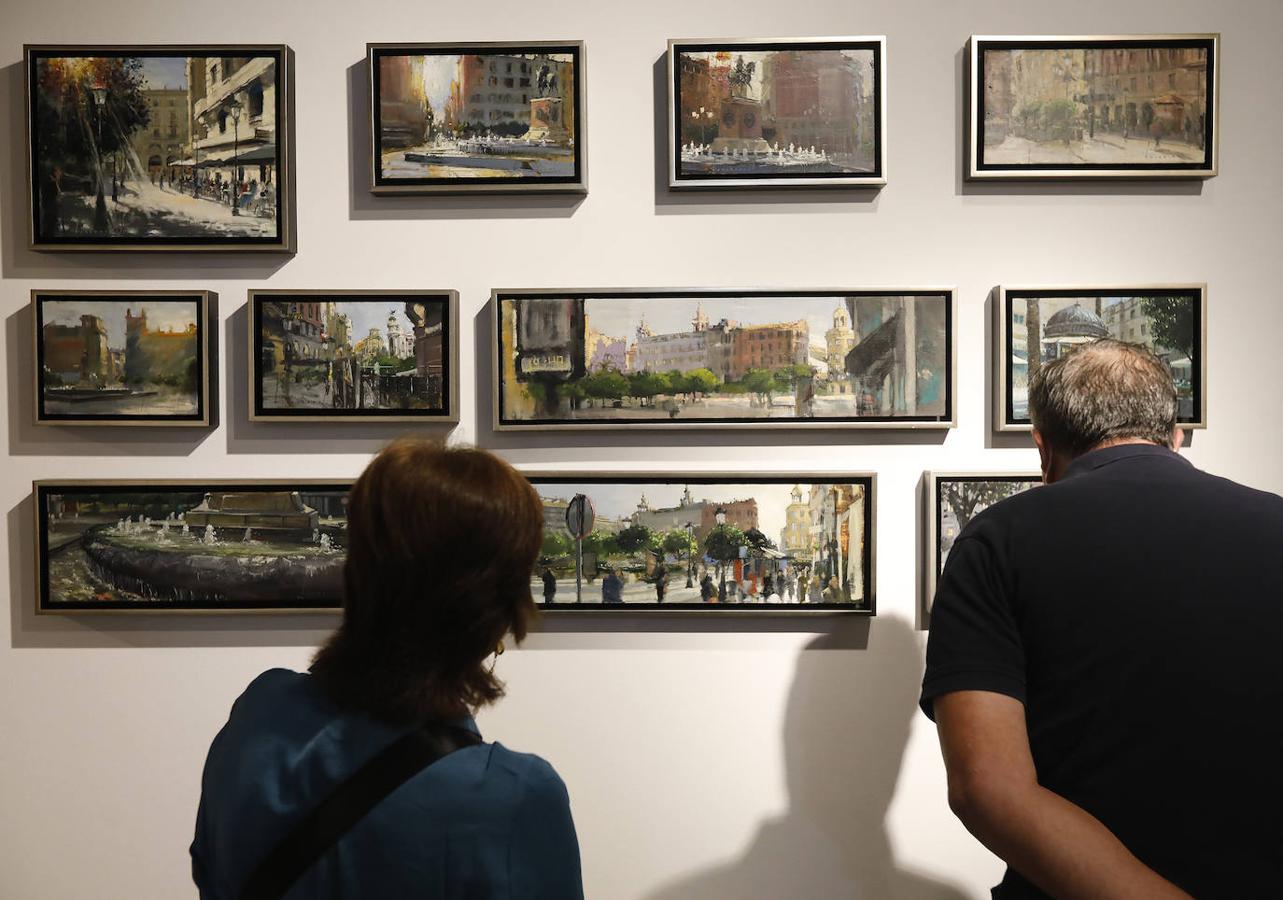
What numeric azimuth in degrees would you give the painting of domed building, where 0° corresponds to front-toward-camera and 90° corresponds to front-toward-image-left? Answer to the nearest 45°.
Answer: approximately 0°

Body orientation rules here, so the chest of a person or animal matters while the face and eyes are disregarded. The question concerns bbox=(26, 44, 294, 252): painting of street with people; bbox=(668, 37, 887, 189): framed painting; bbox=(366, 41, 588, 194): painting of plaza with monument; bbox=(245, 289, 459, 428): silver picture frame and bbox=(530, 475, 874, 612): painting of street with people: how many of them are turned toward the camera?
5

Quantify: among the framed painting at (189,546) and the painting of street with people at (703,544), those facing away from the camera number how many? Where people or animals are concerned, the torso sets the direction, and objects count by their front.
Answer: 0

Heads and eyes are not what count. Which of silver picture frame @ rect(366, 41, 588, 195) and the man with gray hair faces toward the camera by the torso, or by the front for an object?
the silver picture frame

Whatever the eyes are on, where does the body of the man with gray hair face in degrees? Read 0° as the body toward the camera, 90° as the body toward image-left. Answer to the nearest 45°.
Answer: approximately 180°

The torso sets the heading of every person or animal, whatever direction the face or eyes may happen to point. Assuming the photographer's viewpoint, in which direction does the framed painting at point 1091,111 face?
facing the viewer

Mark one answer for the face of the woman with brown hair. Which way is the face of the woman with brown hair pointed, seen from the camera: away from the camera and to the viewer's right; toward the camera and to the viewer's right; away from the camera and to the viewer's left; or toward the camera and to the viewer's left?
away from the camera and to the viewer's right

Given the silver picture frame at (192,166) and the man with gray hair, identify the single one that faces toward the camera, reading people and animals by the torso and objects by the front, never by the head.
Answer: the silver picture frame

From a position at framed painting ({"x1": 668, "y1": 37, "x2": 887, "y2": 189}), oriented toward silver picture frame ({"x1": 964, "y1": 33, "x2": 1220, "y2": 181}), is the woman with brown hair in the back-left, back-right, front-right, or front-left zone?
back-right

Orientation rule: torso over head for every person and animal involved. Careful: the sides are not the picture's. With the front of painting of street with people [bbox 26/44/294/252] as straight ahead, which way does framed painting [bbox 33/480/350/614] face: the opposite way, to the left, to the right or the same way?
the same way

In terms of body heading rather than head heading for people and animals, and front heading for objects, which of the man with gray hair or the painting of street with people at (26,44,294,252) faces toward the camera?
the painting of street with people

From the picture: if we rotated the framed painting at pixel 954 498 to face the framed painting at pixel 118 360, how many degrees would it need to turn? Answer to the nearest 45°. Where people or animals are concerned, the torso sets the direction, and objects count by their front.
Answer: approximately 90° to its right

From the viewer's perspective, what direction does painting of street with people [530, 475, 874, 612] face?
toward the camera
